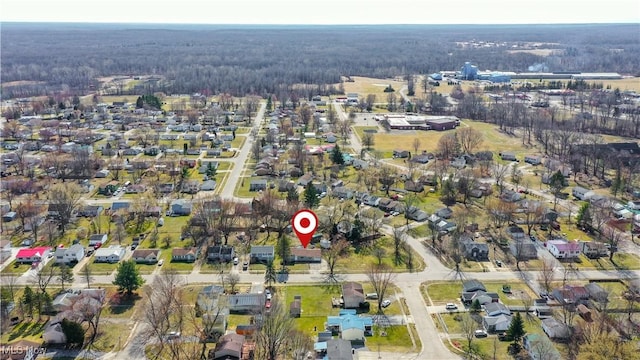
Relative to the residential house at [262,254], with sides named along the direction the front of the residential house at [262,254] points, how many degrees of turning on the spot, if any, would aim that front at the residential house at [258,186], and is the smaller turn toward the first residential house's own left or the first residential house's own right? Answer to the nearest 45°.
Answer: approximately 180°

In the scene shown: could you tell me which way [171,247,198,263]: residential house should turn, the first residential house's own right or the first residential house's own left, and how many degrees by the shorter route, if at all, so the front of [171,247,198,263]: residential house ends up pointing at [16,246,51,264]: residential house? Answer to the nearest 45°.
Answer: approximately 90° to the first residential house's own right

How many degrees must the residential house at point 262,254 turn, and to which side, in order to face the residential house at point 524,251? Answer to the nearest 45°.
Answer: approximately 90° to its left

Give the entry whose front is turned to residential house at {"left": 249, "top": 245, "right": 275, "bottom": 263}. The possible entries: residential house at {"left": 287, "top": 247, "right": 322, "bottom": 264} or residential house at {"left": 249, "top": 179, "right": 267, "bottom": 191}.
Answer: residential house at {"left": 249, "top": 179, "right": 267, "bottom": 191}

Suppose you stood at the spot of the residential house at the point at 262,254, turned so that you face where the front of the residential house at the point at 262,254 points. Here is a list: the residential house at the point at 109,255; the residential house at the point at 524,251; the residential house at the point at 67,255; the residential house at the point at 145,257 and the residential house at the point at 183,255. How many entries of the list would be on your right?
4

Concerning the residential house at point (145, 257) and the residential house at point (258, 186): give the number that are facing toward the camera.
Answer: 2

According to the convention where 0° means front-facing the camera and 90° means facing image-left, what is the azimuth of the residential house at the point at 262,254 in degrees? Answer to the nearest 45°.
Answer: approximately 0°

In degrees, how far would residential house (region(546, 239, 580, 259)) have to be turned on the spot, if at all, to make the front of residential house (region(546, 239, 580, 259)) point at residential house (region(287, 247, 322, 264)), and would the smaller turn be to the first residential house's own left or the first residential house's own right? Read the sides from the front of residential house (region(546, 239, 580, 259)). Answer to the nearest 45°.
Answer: approximately 45° to the first residential house's own right

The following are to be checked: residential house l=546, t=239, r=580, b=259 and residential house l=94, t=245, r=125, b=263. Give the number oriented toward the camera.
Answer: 2
